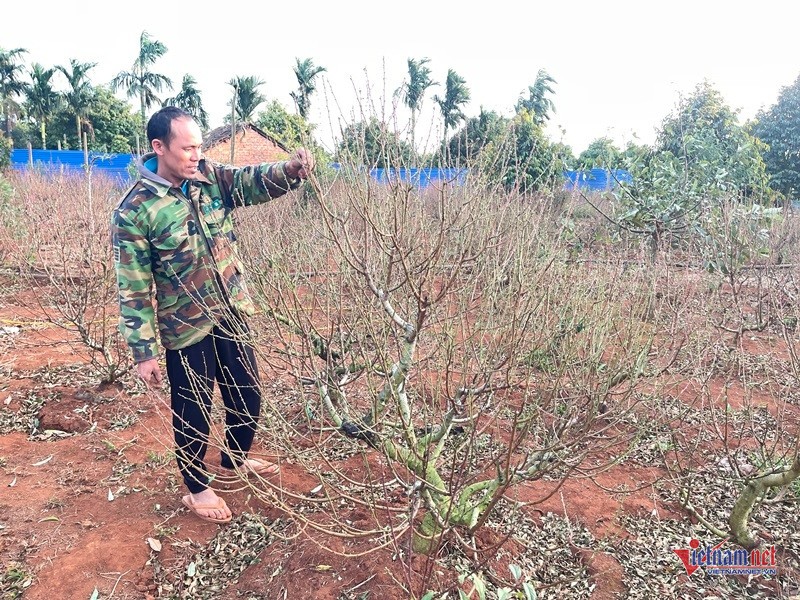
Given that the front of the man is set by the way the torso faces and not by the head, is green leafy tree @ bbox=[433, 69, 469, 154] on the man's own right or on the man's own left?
on the man's own left

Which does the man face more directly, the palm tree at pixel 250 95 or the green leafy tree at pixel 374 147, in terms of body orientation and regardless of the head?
the green leafy tree

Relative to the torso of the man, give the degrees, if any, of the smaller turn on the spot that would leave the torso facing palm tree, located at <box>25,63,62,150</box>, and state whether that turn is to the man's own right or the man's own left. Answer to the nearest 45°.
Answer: approximately 135° to the man's own left

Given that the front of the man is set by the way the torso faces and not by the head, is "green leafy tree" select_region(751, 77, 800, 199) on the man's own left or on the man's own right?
on the man's own left

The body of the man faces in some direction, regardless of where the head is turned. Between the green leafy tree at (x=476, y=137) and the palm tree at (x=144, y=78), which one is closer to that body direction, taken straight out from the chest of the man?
the green leafy tree

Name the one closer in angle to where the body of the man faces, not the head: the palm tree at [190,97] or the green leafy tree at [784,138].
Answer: the green leafy tree

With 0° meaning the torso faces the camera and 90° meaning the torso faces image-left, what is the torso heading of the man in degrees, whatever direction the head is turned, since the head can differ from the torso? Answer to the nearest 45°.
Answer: approximately 315°

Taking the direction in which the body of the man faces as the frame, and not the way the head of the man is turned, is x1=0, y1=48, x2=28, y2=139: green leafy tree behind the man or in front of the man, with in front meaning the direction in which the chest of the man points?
behind

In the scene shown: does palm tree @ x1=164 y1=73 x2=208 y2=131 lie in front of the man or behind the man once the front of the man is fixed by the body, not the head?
behind

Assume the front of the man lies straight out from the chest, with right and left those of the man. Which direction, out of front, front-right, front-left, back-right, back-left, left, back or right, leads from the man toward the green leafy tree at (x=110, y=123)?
back-left

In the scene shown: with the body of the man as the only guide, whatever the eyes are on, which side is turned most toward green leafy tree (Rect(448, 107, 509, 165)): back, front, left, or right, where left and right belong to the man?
left
